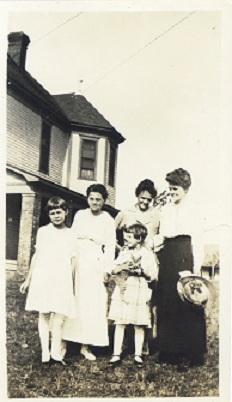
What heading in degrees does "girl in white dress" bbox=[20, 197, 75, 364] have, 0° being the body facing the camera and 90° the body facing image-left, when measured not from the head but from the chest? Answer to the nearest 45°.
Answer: approximately 0°

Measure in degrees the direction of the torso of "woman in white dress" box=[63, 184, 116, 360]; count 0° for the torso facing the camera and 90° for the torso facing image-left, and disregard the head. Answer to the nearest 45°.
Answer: approximately 0°

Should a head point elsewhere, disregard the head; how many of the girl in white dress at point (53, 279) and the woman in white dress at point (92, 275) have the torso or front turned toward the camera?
2
